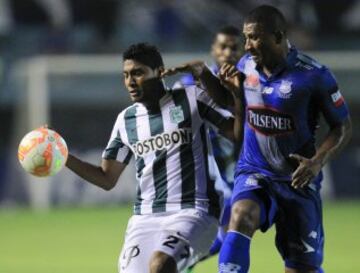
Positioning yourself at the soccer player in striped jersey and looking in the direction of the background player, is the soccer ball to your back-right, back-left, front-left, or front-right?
back-left

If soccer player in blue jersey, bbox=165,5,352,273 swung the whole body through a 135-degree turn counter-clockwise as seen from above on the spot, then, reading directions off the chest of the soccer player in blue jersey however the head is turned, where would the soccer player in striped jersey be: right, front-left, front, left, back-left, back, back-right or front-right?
back

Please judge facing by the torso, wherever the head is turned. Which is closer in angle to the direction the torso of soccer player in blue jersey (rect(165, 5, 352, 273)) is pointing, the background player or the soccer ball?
the soccer ball

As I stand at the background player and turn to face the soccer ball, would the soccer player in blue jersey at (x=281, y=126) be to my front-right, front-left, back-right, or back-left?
front-left

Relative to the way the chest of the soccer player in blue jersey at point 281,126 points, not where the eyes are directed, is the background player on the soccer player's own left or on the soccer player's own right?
on the soccer player's own right

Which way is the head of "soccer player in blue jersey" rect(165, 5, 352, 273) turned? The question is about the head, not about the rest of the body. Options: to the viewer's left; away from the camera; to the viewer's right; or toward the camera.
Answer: to the viewer's left

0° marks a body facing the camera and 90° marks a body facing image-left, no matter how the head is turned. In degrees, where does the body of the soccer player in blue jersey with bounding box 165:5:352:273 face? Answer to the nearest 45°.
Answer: approximately 45°

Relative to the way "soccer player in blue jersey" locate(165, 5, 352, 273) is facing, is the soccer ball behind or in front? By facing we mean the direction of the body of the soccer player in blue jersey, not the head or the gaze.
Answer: in front
